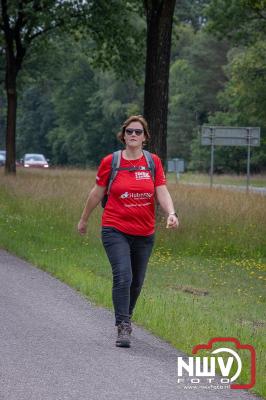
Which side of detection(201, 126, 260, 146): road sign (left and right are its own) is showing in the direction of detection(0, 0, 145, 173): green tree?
left

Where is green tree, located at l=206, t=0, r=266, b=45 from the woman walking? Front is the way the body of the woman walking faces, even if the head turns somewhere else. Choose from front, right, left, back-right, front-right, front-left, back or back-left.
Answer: back

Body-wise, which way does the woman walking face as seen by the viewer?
toward the camera

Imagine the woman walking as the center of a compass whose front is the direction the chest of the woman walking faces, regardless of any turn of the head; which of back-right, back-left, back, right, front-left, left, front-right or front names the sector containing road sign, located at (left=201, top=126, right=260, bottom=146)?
back

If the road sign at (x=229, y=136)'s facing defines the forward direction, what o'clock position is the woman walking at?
The woman walking is roughly at 6 o'clock from the road sign.

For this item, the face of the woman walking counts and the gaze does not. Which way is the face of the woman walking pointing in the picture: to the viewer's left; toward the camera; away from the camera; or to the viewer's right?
toward the camera

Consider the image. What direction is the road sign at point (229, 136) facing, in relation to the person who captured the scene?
facing away from the viewer

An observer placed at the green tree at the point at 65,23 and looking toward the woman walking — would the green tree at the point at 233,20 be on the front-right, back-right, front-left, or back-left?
front-left

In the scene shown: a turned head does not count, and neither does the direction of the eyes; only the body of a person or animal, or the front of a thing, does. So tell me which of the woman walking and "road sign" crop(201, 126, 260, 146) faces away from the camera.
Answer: the road sign

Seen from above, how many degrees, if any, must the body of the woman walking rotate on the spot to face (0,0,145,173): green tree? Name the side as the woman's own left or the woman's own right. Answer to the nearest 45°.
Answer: approximately 180°

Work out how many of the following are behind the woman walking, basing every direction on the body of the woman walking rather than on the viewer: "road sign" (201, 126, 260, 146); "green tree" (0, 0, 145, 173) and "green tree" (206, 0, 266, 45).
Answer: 3
